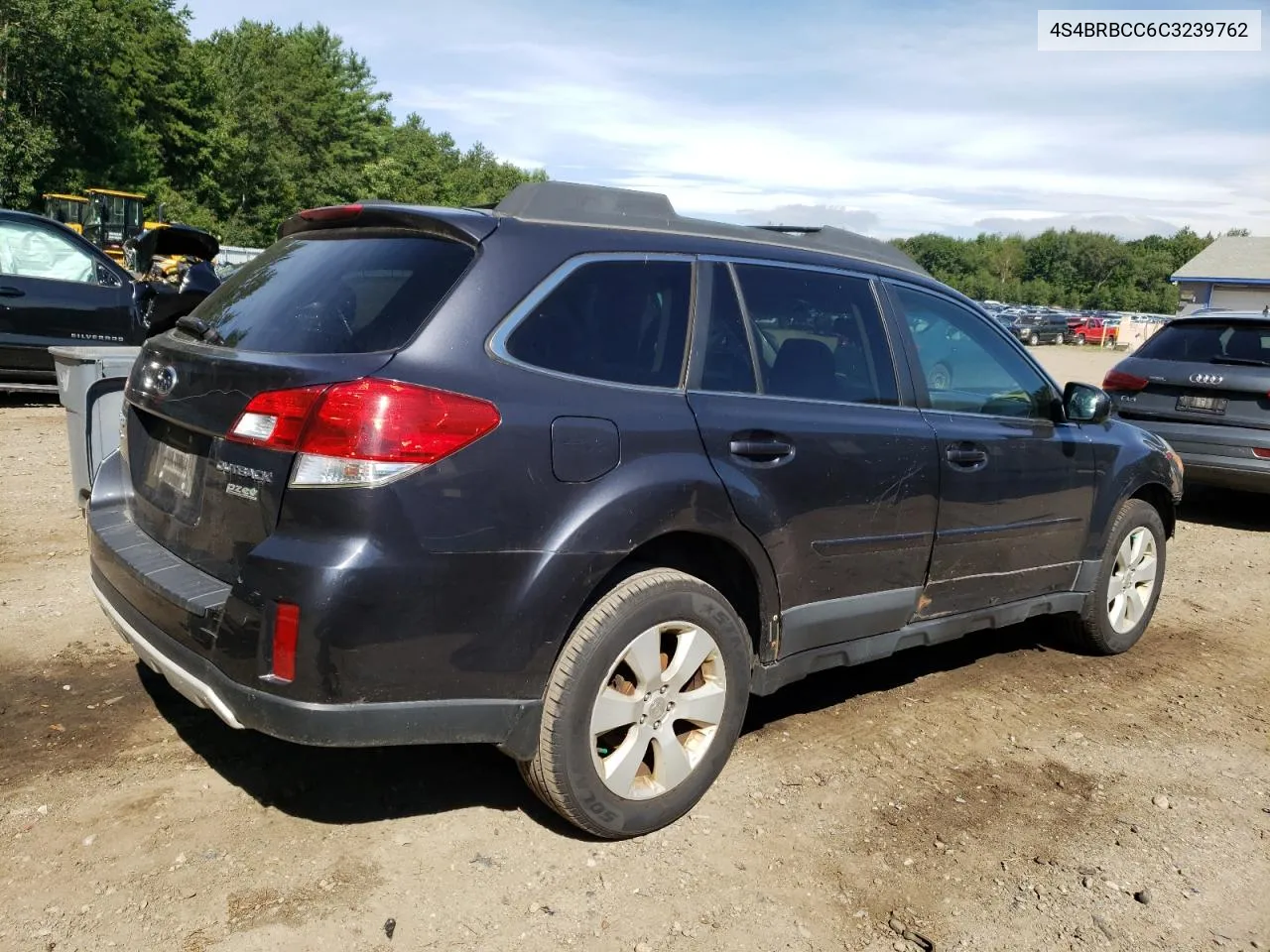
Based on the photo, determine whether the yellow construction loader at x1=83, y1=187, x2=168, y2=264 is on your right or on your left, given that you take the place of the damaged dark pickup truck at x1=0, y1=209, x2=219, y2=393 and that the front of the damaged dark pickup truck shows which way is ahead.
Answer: on your left

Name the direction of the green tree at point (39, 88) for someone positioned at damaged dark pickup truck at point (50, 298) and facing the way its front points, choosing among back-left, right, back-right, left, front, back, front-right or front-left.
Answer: left

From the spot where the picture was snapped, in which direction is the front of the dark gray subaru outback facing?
facing away from the viewer and to the right of the viewer

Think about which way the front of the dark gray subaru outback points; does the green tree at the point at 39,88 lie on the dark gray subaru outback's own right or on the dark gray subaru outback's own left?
on the dark gray subaru outback's own left

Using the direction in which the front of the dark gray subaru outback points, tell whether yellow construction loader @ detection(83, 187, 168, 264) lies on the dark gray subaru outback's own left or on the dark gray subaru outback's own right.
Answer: on the dark gray subaru outback's own left

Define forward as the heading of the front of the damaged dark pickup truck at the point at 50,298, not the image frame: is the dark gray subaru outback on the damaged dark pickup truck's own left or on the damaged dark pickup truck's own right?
on the damaged dark pickup truck's own right

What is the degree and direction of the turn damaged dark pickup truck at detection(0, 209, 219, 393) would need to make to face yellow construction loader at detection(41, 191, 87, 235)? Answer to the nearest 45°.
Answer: approximately 90° to its left

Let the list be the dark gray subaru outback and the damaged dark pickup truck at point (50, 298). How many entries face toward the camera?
0

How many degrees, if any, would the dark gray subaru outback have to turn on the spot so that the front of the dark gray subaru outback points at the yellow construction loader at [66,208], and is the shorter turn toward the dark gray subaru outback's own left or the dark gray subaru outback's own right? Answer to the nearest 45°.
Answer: approximately 90° to the dark gray subaru outback's own left

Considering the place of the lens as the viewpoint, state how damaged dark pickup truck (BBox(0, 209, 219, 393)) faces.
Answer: facing to the right of the viewer
